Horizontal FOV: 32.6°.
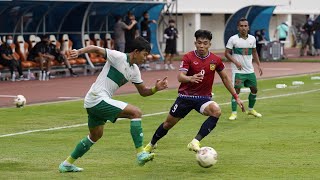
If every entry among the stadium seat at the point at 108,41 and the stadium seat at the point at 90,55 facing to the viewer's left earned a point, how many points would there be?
0

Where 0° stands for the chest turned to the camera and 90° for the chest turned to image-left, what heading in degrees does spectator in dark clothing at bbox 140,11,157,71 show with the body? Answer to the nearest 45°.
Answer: approximately 315°

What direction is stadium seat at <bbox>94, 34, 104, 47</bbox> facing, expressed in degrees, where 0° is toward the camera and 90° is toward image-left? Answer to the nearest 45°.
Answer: approximately 315°

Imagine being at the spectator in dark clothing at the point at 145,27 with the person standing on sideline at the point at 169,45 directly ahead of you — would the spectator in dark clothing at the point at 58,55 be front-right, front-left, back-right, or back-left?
back-right

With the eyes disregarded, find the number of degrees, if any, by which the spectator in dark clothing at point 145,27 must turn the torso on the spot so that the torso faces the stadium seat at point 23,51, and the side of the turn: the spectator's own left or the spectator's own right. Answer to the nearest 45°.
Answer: approximately 90° to the spectator's own right

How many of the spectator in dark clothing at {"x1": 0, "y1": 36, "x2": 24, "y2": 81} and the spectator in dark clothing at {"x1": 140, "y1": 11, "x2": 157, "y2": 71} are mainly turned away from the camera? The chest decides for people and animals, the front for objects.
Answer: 0

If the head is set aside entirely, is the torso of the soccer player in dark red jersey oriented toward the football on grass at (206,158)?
yes

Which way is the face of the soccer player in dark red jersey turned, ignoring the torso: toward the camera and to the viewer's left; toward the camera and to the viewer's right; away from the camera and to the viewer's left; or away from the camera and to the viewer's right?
toward the camera and to the viewer's left

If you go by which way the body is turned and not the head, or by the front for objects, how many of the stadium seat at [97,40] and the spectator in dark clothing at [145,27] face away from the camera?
0

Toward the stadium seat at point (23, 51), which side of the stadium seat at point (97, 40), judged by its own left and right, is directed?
right

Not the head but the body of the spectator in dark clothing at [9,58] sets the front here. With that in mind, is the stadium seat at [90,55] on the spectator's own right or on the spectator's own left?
on the spectator's own left
